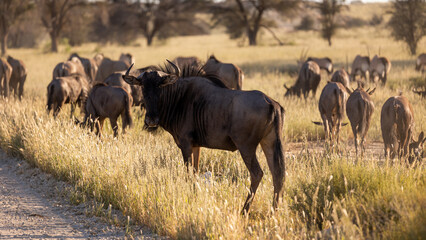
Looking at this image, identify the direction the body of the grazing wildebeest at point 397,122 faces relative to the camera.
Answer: away from the camera

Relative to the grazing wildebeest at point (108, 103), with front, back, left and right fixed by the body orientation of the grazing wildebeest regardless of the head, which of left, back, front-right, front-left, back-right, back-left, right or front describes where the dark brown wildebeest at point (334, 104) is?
back-right

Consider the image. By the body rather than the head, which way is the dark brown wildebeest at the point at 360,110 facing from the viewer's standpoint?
away from the camera

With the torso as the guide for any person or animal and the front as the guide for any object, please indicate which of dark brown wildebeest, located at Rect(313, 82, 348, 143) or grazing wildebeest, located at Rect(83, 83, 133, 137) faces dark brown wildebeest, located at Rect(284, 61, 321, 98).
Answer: dark brown wildebeest, located at Rect(313, 82, 348, 143)

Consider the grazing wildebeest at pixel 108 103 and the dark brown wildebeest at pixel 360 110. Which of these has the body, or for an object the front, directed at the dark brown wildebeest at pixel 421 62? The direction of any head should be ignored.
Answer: the dark brown wildebeest at pixel 360 110

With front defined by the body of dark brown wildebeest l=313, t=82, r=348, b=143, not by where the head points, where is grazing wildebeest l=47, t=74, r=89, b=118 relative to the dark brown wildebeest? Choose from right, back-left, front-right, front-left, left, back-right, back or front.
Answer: left

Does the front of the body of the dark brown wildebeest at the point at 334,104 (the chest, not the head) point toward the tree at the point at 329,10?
yes

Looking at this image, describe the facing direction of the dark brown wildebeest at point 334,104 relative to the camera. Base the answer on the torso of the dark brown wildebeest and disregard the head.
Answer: away from the camera

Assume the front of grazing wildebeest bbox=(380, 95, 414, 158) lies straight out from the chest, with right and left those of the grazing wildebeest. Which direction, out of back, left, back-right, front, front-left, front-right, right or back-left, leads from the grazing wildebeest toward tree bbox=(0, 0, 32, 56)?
front-left

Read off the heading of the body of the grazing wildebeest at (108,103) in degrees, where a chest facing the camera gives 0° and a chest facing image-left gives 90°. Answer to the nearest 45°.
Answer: approximately 135°

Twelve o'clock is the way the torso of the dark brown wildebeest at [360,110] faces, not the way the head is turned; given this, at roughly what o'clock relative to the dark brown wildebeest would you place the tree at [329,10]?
The tree is roughly at 12 o'clock from the dark brown wildebeest.

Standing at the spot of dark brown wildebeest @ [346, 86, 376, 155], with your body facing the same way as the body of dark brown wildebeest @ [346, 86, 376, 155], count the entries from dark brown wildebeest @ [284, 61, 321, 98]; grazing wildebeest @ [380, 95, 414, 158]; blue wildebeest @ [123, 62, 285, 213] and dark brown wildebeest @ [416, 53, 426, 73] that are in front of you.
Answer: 2

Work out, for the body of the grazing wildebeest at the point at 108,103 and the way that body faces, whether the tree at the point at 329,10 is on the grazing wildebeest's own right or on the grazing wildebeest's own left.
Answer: on the grazing wildebeest's own right
